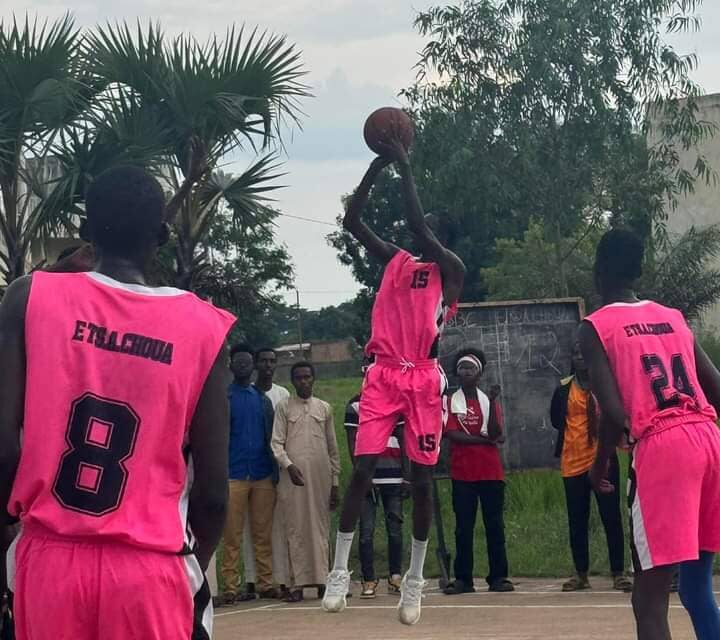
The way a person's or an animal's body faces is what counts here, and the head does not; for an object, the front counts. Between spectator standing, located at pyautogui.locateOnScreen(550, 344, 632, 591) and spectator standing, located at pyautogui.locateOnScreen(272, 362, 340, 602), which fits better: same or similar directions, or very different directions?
same or similar directions

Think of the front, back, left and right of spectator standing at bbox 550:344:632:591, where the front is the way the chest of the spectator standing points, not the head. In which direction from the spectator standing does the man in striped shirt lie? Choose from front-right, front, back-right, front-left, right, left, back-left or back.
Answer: right

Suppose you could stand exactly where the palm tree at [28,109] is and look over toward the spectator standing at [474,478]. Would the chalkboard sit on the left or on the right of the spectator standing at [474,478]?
left

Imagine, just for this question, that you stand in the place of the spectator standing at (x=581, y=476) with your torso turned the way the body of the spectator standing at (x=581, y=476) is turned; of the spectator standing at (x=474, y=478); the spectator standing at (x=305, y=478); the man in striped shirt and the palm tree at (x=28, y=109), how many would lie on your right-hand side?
4

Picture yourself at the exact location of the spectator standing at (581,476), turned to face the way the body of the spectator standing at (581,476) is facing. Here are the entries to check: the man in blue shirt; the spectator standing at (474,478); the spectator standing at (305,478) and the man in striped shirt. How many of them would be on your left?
0

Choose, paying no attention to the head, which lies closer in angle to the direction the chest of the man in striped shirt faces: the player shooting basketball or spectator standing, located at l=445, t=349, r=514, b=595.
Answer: the player shooting basketball

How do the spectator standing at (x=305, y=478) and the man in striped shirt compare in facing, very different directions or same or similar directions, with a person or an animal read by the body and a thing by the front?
same or similar directions

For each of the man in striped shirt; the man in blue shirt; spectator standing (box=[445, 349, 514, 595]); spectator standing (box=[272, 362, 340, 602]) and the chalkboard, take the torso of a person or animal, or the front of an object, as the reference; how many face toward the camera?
5

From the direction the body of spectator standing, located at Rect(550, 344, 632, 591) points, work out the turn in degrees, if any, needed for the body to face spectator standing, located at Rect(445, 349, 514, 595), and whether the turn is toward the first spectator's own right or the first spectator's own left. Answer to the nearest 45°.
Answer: approximately 90° to the first spectator's own right

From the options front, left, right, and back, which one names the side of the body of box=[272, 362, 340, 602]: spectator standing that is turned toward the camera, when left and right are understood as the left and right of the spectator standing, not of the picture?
front

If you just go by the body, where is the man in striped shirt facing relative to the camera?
toward the camera

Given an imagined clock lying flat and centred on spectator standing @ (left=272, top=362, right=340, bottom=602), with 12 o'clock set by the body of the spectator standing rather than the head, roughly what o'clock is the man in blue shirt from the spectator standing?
The man in blue shirt is roughly at 3 o'clock from the spectator standing.

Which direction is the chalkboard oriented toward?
toward the camera

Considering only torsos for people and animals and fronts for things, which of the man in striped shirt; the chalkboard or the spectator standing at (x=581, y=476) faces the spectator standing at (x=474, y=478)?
the chalkboard

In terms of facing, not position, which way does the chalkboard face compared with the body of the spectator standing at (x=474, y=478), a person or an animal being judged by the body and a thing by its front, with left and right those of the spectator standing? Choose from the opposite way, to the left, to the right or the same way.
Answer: the same way

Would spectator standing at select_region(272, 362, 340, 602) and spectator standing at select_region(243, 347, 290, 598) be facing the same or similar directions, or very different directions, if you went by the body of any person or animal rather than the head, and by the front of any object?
same or similar directions
